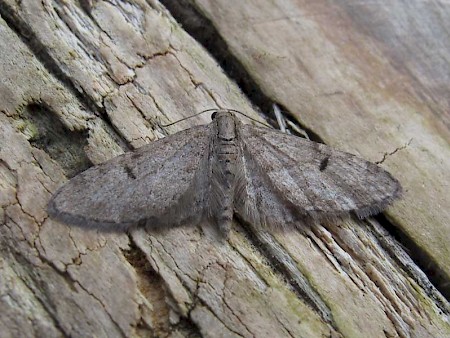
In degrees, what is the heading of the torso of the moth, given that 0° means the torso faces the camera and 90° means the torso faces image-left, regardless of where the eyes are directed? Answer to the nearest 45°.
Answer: approximately 180°
